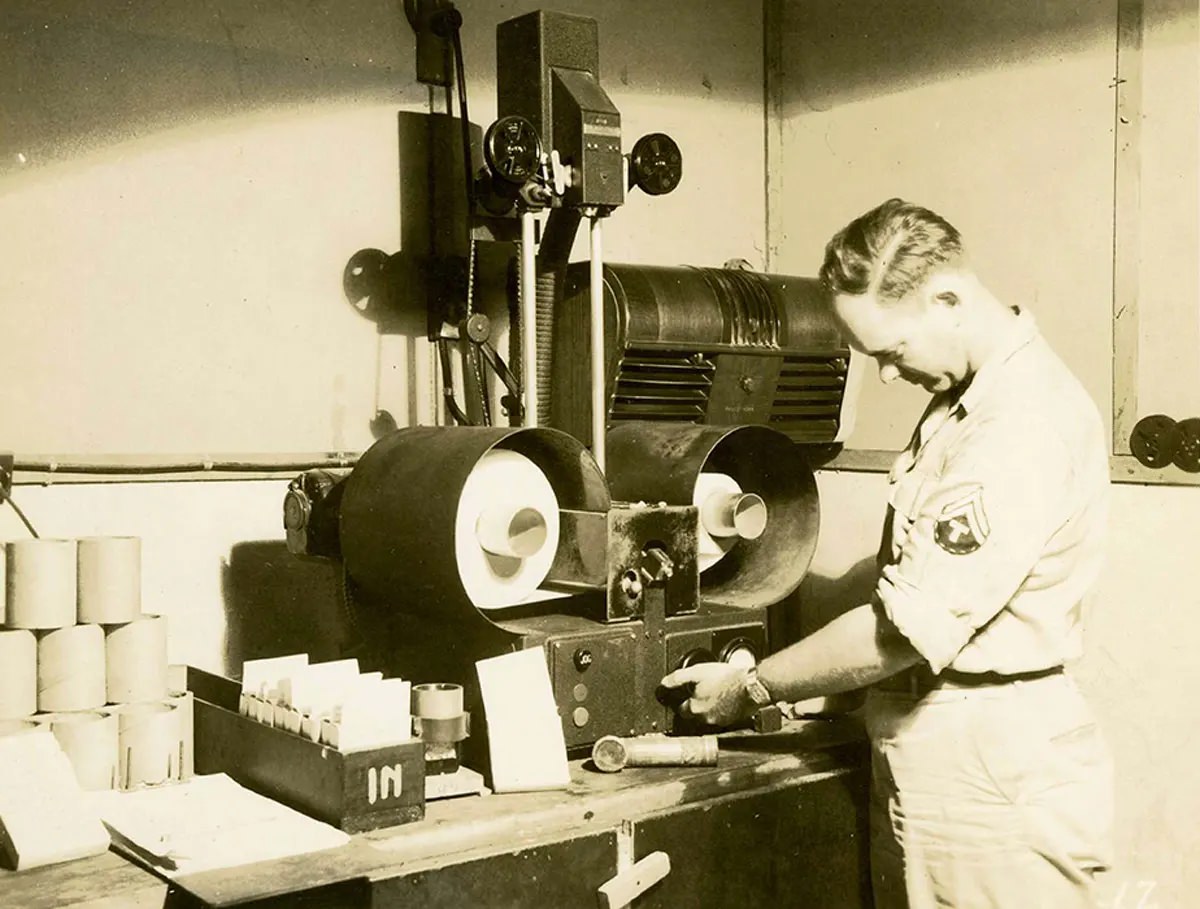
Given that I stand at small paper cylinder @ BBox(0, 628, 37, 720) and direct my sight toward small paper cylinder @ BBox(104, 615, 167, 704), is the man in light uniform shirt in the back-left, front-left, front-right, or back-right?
front-right

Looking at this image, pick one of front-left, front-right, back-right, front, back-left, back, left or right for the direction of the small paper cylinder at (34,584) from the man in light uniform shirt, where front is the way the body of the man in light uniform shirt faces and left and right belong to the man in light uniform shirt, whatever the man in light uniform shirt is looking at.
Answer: front

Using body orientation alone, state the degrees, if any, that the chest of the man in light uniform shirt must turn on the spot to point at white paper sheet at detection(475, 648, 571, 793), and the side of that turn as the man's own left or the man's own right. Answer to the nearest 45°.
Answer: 0° — they already face it

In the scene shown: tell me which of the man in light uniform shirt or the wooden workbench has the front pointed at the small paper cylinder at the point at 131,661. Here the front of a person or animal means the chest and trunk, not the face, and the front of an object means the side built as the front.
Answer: the man in light uniform shirt

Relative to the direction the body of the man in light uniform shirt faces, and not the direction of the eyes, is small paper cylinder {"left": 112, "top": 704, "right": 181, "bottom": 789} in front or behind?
in front

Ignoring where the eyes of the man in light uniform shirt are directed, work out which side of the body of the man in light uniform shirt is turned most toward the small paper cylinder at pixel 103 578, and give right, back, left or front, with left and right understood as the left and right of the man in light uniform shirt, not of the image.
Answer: front

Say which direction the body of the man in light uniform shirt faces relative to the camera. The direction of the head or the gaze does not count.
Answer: to the viewer's left

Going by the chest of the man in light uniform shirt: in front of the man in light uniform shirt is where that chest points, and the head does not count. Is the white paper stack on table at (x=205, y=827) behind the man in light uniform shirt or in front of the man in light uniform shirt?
in front

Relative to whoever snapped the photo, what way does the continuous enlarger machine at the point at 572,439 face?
facing the viewer and to the right of the viewer

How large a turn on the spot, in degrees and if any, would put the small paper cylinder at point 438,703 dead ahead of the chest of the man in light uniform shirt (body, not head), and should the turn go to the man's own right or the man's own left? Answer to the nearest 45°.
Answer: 0° — they already face it

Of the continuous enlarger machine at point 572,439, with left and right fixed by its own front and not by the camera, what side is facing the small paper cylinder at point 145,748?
right

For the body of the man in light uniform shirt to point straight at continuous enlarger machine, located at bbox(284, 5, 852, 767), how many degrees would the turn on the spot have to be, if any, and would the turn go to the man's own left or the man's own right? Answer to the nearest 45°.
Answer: approximately 45° to the man's own right

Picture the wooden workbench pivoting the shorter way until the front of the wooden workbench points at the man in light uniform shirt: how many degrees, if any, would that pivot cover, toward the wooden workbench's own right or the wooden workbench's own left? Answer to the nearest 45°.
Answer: approximately 45° to the wooden workbench's own left
